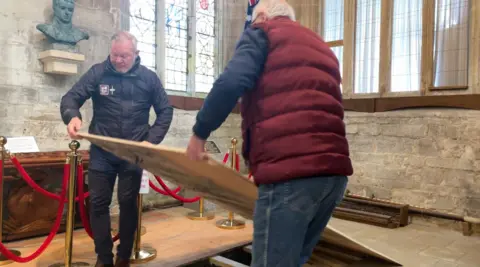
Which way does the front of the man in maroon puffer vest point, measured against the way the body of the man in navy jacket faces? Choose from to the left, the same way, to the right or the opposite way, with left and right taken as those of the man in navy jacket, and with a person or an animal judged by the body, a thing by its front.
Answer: the opposite way

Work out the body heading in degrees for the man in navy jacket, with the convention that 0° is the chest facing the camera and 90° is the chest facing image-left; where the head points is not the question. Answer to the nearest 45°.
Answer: approximately 0°

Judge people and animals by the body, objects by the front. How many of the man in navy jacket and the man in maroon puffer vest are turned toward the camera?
1

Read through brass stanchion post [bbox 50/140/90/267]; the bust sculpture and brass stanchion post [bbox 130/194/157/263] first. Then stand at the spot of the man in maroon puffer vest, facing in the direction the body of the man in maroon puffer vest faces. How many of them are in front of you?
3

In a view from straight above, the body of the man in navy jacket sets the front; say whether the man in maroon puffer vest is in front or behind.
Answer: in front

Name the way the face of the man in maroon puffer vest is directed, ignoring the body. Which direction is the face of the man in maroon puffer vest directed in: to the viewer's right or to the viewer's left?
to the viewer's left

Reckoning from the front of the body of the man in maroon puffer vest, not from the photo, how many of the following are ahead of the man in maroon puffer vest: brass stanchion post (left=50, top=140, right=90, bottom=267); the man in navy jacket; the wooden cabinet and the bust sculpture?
4

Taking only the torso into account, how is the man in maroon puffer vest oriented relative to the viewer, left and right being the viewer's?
facing away from the viewer and to the left of the viewer

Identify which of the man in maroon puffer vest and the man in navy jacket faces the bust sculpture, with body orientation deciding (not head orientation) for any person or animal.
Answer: the man in maroon puffer vest

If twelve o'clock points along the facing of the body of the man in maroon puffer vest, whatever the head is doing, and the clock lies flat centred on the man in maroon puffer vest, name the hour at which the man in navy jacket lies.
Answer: The man in navy jacket is roughly at 12 o'clock from the man in maroon puffer vest.

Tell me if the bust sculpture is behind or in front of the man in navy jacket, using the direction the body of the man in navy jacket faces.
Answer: behind

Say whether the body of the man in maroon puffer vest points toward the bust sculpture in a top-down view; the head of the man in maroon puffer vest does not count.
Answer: yes

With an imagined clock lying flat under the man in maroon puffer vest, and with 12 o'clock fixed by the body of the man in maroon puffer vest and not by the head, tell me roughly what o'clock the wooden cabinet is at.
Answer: The wooden cabinet is roughly at 12 o'clock from the man in maroon puffer vest.
